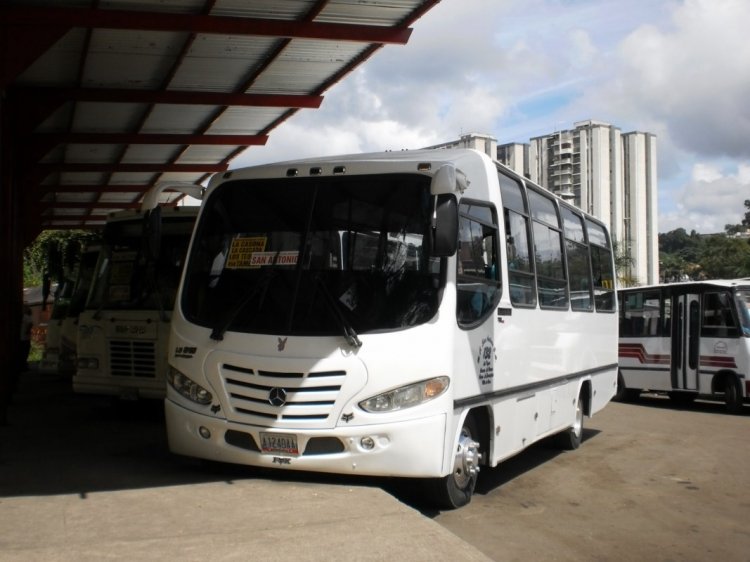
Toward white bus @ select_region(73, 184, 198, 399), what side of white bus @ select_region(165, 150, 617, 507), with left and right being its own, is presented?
right

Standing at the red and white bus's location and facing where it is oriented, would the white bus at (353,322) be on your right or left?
on your right

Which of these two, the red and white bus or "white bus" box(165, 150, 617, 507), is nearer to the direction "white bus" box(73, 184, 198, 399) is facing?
the white bus

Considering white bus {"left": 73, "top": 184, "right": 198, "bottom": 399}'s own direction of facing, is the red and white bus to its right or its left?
on its left

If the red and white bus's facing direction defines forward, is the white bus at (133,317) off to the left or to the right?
on its right

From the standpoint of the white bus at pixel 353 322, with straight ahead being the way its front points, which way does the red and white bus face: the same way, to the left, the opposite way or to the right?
to the left

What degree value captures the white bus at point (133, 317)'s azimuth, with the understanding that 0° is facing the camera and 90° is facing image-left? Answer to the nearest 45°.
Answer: approximately 0°
